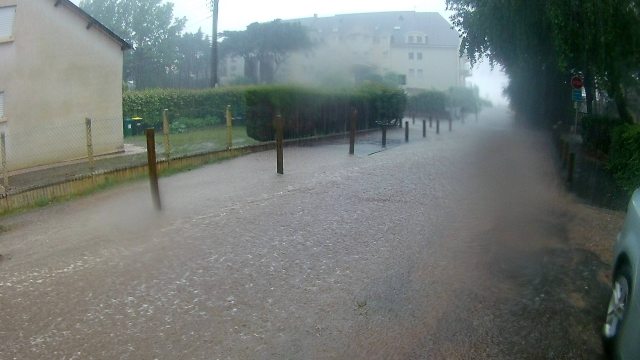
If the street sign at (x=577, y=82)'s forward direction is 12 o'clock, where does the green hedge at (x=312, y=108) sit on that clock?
The green hedge is roughly at 2 o'clock from the street sign.

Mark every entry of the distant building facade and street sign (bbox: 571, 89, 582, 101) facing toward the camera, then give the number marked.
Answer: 2

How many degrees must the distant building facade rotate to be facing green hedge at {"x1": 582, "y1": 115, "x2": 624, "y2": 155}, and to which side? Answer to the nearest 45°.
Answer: approximately 45° to its left

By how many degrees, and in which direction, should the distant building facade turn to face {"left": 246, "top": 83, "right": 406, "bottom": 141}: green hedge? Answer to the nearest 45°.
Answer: approximately 45° to its right

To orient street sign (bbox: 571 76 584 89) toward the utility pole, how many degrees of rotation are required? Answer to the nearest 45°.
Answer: approximately 90° to its right

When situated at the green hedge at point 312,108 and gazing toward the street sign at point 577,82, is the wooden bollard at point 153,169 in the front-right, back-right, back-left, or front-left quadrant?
back-right
